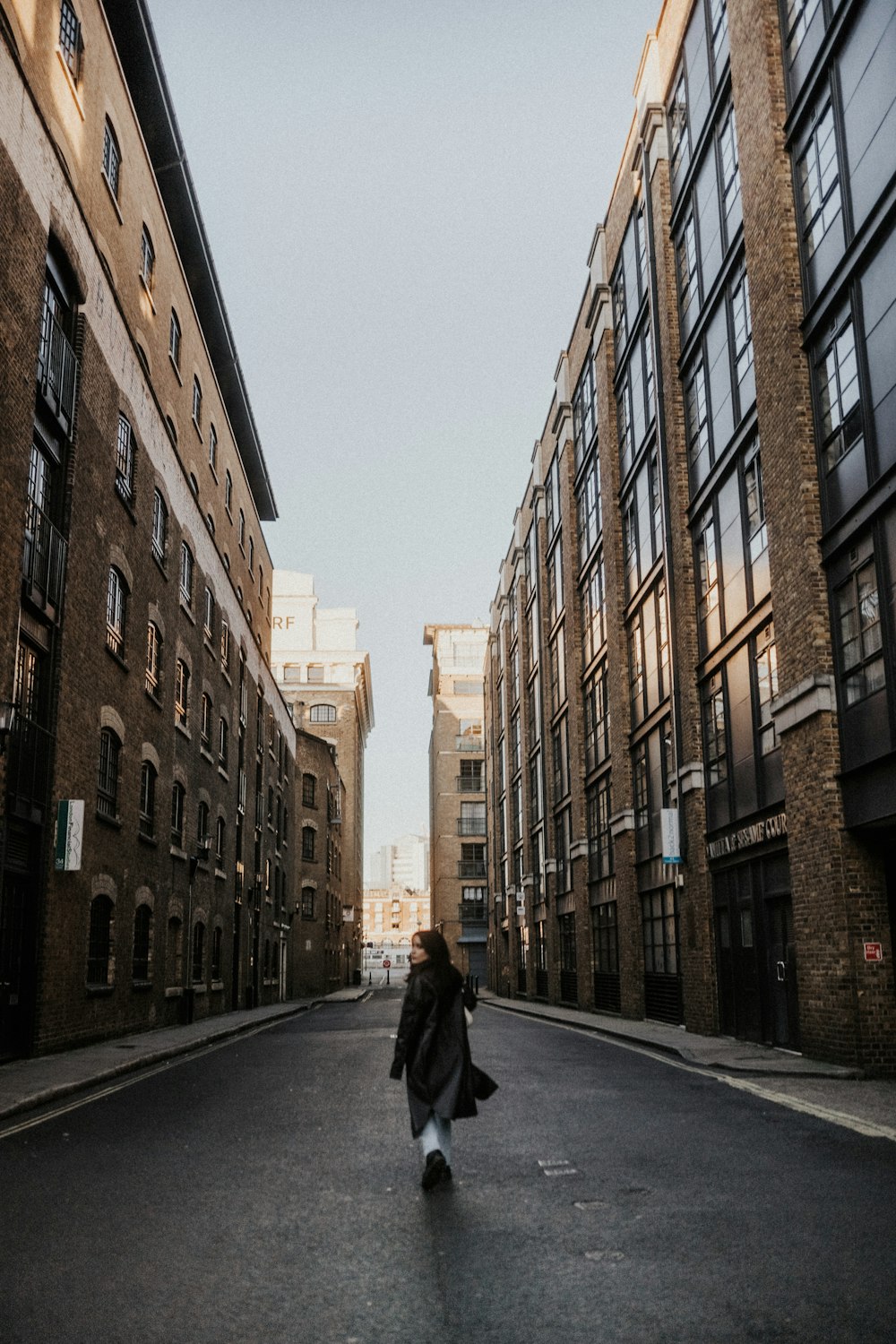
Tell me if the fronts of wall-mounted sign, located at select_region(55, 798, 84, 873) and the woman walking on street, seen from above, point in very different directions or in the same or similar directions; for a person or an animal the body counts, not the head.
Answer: very different directions

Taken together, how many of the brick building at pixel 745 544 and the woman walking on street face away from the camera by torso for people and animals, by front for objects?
1

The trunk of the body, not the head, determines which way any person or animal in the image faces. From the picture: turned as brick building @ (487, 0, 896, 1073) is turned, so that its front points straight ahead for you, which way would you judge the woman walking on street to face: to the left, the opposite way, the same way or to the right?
to the right

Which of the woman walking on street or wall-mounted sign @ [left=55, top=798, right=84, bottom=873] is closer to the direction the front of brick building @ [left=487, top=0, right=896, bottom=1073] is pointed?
the wall-mounted sign

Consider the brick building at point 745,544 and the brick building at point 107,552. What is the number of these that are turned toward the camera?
0

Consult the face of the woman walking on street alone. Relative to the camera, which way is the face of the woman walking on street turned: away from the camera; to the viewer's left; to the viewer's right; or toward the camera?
to the viewer's left

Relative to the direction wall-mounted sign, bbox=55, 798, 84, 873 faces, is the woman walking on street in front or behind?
in front

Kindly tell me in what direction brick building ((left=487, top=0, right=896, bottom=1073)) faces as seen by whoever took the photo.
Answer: facing to the left of the viewer

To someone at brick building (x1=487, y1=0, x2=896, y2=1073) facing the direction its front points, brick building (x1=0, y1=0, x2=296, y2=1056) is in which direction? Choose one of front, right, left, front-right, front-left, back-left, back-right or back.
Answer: front

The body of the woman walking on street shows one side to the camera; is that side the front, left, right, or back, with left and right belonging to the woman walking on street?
back

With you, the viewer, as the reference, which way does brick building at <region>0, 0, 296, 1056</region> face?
facing to the right of the viewer
